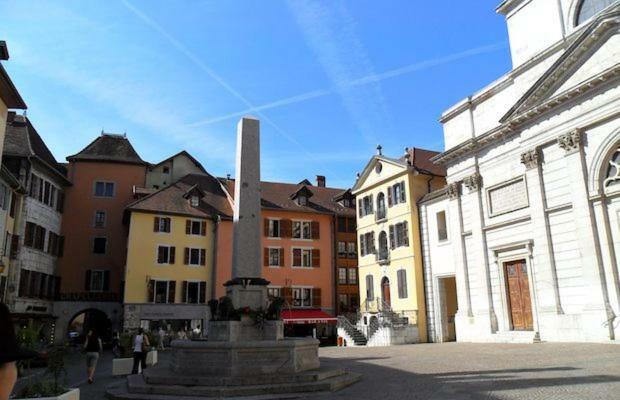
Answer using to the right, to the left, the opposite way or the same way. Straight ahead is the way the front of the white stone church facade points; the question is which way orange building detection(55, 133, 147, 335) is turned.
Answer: to the left

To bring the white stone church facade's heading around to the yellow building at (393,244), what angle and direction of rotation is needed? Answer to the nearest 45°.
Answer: approximately 90° to its right

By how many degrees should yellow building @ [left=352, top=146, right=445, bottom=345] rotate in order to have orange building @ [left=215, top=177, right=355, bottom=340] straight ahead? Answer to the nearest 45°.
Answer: approximately 90° to its right

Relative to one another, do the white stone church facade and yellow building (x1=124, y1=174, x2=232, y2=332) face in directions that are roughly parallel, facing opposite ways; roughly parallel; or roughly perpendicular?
roughly perpendicular

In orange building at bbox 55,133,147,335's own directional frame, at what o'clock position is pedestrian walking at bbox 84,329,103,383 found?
The pedestrian walking is roughly at 12 o'clock from the orange building.

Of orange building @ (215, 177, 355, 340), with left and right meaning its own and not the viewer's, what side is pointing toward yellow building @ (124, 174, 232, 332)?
right

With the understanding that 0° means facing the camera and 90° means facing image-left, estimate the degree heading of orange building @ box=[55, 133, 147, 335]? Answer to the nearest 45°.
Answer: approximately 0°

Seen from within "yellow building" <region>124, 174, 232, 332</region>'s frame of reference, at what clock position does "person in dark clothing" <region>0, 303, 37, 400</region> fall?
The person in dark clothing is roughly at 12 o'clock from the yellow building.

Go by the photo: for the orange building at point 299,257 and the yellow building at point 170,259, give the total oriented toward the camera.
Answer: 2
